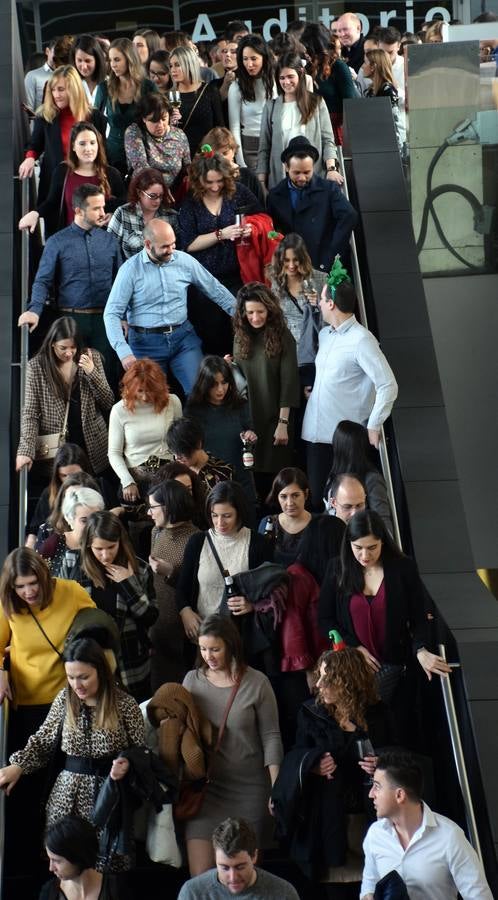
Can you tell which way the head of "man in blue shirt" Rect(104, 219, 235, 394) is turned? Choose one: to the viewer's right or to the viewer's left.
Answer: to the viewer's right

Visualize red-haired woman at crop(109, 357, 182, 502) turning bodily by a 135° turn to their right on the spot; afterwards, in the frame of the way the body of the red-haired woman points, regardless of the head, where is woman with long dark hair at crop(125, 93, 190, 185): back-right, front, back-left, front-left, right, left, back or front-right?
front-right

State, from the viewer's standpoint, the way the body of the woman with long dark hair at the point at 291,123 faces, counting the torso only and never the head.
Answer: toward the camera

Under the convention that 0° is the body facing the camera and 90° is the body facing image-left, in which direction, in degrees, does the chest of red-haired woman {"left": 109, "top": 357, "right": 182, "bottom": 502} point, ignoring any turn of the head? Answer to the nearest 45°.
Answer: approximately 0°

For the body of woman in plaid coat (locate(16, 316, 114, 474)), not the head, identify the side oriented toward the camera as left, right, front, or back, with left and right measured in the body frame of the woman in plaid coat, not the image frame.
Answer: front

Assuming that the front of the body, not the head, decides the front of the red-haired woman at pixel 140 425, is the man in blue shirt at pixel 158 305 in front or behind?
behind

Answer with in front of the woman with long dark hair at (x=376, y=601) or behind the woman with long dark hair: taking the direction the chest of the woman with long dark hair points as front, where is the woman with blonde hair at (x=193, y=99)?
behind

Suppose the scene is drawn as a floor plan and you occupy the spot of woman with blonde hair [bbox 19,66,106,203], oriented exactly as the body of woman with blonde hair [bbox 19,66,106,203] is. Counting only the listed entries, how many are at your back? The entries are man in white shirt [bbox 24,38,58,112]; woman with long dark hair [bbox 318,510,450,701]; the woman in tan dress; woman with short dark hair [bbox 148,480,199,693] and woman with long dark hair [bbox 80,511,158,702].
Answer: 1

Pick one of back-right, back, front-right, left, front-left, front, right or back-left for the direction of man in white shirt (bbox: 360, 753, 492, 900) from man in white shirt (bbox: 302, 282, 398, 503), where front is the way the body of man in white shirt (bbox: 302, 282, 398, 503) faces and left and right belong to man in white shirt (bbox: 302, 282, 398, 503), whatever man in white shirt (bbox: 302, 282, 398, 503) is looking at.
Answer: front-left

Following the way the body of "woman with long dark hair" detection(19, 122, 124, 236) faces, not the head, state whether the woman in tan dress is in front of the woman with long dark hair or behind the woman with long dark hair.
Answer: in front

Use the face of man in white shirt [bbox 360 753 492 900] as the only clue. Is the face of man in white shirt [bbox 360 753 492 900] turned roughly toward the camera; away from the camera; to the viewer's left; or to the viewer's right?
to the viewer's left

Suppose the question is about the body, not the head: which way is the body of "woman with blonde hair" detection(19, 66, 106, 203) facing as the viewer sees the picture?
toward the camera
